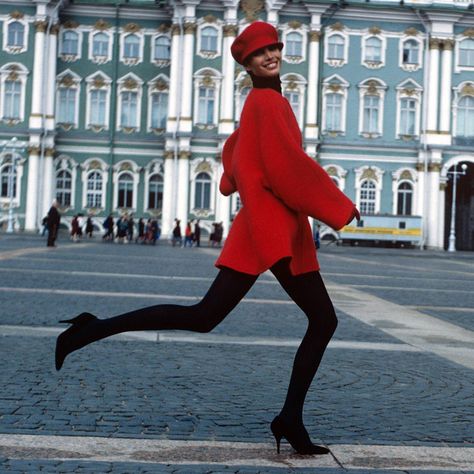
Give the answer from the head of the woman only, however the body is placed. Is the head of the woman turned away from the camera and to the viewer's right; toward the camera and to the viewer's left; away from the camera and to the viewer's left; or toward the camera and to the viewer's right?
toward the camera and to the viewer's right

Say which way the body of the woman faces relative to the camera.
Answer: to the viewer's right
